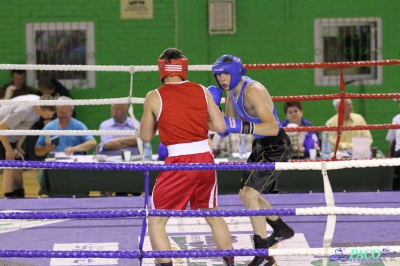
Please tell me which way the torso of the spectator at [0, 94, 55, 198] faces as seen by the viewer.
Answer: to the viewer's right

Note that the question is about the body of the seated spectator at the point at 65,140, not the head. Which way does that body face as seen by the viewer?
toward the camera

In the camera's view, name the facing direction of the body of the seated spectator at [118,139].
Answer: toward the camera

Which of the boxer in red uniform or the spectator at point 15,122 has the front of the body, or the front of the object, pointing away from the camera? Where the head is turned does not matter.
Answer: the boxer in red uniform

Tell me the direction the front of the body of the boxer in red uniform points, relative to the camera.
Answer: away from the camera

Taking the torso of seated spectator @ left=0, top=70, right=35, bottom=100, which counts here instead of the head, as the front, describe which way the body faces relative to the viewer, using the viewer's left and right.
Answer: facing the viewer

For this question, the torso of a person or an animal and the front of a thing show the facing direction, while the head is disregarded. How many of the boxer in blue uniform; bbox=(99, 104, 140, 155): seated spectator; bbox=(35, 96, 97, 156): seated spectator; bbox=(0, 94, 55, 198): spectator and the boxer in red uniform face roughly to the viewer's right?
1

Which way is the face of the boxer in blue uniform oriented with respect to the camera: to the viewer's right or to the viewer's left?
to the viewer's left

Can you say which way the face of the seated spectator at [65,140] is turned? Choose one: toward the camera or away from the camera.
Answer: toward the camera

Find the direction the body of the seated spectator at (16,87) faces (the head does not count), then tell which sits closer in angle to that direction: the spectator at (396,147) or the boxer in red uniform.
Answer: the boxer in red uniform

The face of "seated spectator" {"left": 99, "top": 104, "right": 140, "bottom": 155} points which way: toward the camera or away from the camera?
toward the camera

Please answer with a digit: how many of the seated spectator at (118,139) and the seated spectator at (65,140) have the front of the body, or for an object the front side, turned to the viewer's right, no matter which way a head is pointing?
0

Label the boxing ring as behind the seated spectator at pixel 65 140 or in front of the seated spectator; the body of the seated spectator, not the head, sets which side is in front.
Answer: in front

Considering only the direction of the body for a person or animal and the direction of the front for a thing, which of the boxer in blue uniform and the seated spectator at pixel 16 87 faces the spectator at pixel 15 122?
the seated spectator at pixel 16 87

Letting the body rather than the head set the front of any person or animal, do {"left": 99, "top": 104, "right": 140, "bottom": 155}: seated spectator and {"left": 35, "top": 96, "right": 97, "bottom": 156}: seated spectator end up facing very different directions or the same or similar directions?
same or similar directions

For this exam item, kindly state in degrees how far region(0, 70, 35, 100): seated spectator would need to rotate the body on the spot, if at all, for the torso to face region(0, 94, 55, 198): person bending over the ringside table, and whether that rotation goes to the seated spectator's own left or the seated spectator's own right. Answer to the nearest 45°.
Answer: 0° — they already face them

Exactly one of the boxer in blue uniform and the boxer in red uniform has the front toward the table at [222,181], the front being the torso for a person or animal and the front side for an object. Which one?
the boxer in red uniform

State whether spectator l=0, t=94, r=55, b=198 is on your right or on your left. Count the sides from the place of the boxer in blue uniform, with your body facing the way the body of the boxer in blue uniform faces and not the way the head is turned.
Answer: on your right
